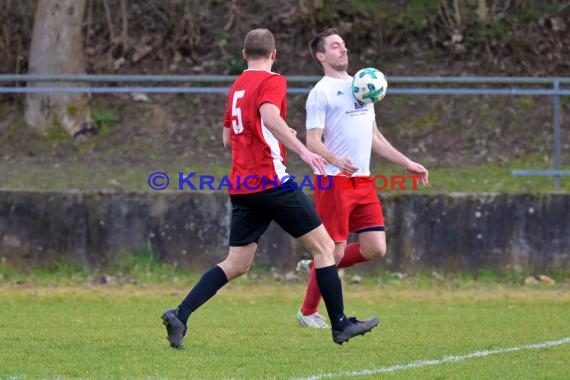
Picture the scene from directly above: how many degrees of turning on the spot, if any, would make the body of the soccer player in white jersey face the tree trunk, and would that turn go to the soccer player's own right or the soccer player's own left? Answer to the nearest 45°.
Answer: approximately 180°

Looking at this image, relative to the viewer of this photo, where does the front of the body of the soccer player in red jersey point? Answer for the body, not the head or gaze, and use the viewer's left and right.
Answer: facing away from the viewer and to the right of the viewer

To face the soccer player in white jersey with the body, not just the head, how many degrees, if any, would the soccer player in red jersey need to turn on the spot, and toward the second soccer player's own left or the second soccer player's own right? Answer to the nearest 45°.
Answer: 0° — they already face them

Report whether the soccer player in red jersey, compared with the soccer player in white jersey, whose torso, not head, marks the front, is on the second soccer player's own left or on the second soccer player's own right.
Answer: on the second soccer player's own right

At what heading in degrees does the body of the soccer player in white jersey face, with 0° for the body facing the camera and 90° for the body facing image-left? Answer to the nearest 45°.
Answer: approximately 315°

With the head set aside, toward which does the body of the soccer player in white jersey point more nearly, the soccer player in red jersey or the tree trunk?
the soccer player in red jersey
